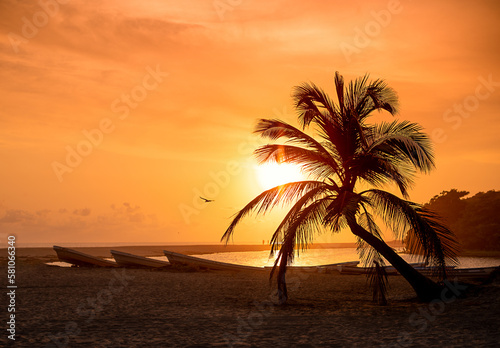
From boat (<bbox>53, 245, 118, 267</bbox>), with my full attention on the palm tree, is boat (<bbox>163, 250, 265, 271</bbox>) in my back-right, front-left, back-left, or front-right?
front-left

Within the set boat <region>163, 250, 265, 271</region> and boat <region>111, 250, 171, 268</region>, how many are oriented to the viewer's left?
2

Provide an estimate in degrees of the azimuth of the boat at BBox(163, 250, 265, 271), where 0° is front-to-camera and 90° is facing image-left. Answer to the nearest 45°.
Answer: approximately 90°

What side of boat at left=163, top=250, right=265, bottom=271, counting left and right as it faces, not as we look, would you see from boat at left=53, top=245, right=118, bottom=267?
front

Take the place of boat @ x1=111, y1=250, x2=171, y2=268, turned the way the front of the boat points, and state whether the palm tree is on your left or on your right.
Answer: on your left

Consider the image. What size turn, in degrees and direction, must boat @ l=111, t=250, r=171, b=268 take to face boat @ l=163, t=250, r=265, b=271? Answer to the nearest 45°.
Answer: approximately 180°

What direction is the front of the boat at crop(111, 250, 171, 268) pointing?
to the viewer's left

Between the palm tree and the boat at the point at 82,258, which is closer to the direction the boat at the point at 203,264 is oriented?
the boat

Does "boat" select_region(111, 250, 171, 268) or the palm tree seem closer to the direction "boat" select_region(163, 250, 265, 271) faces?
the boat

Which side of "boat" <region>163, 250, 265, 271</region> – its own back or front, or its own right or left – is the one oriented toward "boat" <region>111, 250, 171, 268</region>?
front

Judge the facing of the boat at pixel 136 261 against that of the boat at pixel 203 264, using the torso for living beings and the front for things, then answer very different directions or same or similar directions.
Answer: same or similar directions

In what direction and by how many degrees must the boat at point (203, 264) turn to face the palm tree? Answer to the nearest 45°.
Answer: approximately 90° to its left

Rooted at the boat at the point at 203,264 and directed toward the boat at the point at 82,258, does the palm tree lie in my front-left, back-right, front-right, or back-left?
back-left
